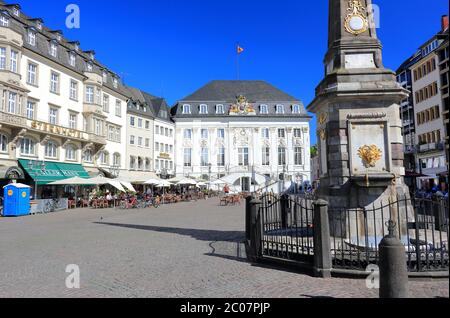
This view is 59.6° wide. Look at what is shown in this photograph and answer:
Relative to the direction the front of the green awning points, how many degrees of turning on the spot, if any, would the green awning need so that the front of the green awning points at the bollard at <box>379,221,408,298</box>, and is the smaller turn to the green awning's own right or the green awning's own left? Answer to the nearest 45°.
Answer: approximately 45° to the green awning's own right

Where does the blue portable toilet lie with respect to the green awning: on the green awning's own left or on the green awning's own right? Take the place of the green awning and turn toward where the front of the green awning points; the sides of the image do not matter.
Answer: on the green awning's own right

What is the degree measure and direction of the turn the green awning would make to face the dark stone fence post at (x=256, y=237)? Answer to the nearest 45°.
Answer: approximately 45° to its right

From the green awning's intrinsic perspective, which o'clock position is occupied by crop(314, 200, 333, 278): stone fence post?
The stone fence post is roughly at 1 o'clock from the green awning.

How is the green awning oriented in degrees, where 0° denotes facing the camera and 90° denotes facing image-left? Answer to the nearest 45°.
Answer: approximately 315°

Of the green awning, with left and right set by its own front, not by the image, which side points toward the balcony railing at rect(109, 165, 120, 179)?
left

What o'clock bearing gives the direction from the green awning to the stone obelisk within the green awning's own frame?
The stone obelisk is roughly at 1 o'clock from the green awning.
